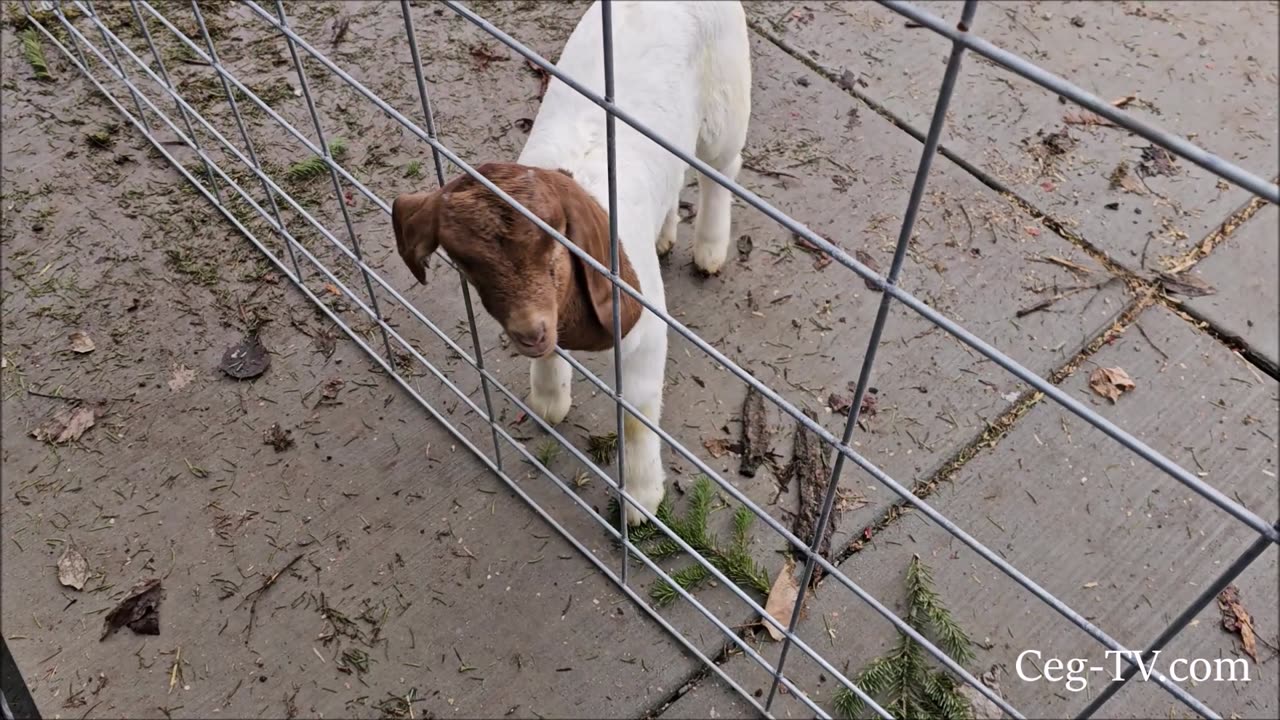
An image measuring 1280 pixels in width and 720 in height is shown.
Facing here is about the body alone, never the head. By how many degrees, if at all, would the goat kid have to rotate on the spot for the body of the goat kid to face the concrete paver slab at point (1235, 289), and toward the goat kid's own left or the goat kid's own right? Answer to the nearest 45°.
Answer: approximately 135° to the goat kid's own left

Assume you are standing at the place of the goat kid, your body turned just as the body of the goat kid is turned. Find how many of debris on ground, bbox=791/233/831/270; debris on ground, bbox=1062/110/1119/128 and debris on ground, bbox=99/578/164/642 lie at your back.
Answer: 2

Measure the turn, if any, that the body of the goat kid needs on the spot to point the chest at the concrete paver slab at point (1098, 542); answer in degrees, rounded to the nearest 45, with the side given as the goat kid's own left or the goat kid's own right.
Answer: approximately 135° to the goat kid's own left

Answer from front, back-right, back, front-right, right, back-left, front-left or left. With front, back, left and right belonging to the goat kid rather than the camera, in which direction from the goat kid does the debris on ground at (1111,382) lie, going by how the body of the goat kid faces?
back-left

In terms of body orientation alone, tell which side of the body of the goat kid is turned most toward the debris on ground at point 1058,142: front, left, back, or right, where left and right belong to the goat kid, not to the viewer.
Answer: back

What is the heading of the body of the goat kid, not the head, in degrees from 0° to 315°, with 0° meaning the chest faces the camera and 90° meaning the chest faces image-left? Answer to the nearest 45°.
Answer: approximately 45°

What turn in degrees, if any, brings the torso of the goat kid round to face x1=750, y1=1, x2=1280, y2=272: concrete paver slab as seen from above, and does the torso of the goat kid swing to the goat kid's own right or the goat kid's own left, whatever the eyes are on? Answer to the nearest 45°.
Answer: approximately 180°

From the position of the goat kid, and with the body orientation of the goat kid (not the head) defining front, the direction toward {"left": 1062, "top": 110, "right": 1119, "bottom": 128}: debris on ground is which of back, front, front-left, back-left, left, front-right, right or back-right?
back

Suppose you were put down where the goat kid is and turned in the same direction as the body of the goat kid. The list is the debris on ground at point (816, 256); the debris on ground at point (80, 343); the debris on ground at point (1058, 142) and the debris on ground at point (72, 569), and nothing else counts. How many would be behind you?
2

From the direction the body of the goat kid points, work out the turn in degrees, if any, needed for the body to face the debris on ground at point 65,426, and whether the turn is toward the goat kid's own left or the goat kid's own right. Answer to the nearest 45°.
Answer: approximately 45° to the goat kid's own right
